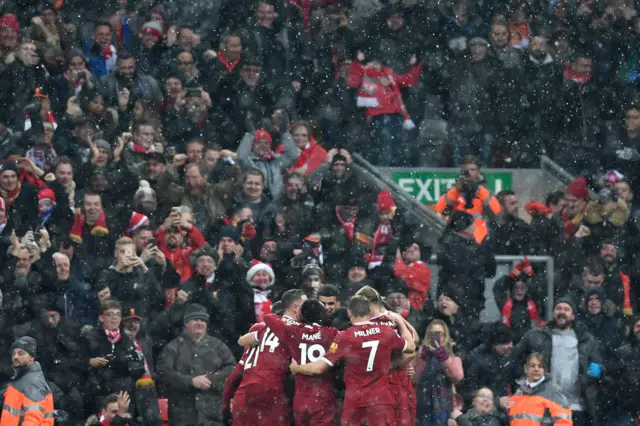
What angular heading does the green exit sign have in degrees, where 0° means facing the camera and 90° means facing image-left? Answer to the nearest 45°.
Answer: approximately 0°

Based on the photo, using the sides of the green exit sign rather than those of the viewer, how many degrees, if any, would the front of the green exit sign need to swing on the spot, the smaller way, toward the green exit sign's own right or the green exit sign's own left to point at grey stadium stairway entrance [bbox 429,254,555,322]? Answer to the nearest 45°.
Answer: approximately 45° to the green exit sign's own left
